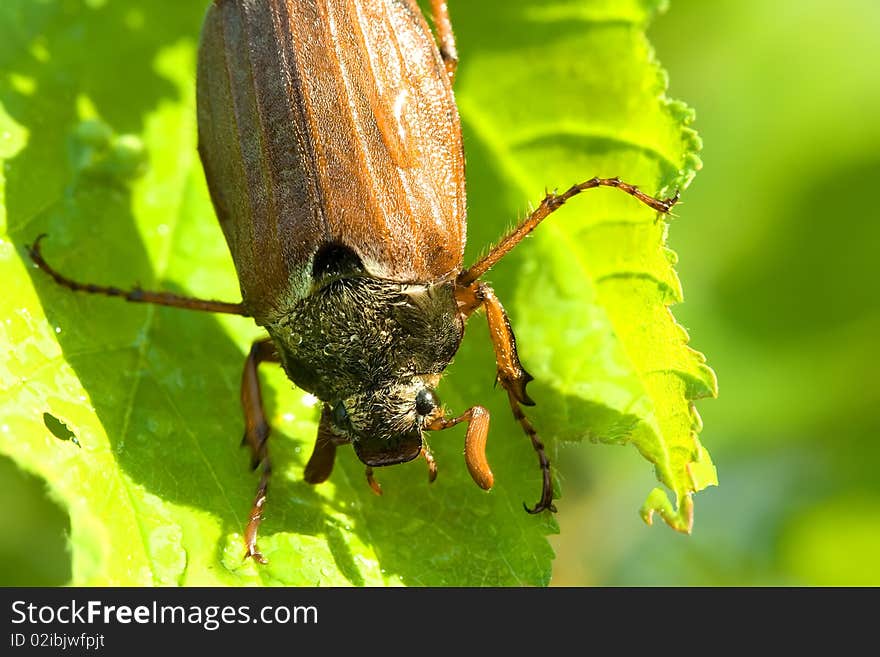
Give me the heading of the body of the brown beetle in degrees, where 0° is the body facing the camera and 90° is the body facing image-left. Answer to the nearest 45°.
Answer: approximately 0°
